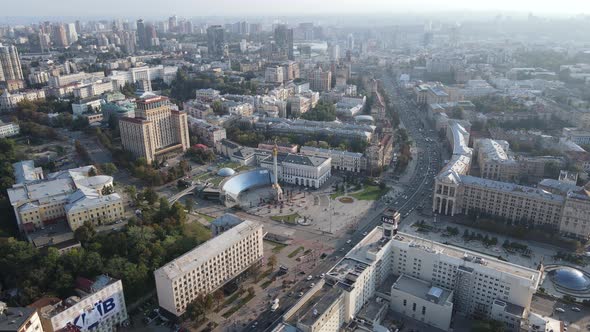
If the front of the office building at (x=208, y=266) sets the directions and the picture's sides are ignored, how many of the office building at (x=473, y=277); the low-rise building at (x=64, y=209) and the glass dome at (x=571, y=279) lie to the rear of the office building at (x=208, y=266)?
1

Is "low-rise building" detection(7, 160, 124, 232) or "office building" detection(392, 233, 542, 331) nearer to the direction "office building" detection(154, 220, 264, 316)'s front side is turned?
the office building

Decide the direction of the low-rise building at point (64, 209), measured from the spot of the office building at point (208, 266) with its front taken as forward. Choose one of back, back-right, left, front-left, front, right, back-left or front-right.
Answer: back

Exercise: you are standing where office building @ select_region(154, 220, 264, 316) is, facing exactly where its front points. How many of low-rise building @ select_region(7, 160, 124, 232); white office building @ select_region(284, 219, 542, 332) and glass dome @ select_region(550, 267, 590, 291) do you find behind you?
1

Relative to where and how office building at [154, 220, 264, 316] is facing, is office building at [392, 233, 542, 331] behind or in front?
in front

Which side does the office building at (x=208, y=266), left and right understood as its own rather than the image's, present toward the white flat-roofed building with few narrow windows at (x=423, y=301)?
front

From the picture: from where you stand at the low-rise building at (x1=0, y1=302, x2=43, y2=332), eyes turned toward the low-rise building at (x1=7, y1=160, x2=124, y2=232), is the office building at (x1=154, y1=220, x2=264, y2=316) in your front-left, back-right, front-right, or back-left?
front-right

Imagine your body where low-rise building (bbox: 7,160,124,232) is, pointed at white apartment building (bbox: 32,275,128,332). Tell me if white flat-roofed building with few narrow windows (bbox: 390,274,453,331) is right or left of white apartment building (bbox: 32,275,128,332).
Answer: left

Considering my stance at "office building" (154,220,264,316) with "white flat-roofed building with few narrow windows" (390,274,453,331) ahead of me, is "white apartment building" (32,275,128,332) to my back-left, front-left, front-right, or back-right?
back-right

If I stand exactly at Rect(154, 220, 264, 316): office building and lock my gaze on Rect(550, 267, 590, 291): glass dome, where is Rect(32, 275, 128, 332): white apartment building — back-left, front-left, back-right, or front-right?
back-right

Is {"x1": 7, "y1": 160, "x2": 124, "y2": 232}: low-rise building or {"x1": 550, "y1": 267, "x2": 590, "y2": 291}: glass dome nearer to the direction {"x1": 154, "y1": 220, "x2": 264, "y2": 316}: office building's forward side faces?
the glass dome

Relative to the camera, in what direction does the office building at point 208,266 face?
facing the viewer and to the right of the viewer

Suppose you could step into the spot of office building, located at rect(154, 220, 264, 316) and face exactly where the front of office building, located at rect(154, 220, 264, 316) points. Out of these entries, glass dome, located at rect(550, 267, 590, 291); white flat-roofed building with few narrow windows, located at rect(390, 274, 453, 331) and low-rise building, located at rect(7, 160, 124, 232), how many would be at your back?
1

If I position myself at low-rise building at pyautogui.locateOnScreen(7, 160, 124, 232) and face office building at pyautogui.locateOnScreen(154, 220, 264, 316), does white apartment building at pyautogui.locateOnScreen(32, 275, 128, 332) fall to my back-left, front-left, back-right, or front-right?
front-right

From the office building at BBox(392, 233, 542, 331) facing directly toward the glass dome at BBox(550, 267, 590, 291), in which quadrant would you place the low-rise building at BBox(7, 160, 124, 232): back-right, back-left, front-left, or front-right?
back-left
